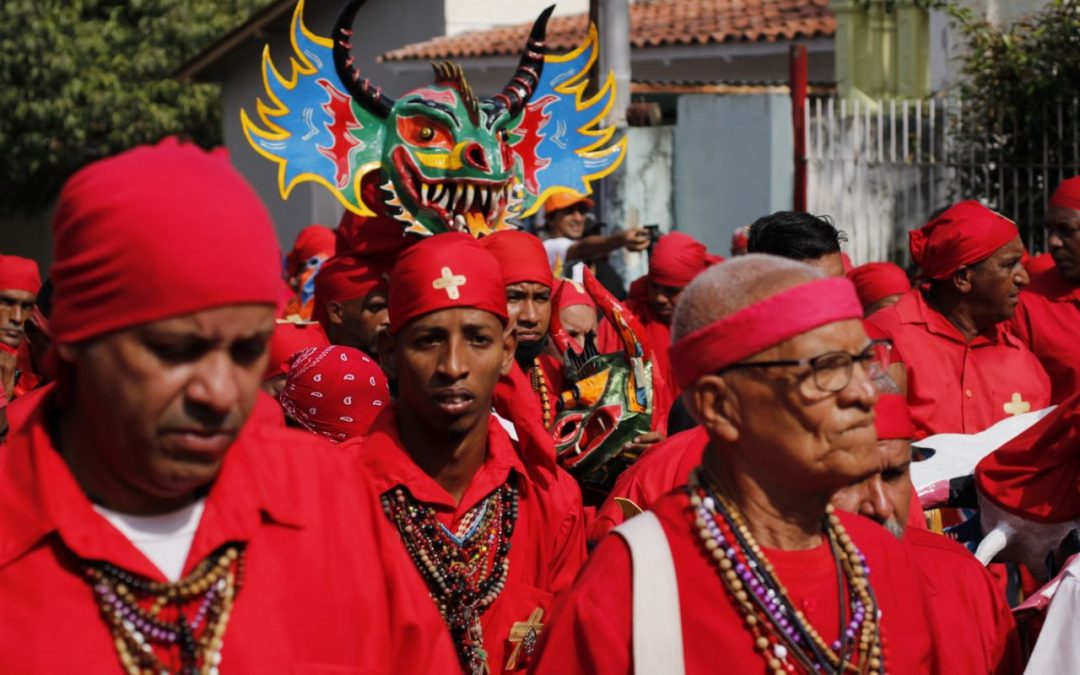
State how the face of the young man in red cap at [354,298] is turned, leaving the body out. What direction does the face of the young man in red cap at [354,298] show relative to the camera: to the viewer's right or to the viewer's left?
to the viewer's right

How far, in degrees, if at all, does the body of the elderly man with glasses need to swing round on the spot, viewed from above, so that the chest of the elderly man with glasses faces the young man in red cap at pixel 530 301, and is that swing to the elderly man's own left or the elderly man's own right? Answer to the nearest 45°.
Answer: approximately 135° to the elderly man's own left

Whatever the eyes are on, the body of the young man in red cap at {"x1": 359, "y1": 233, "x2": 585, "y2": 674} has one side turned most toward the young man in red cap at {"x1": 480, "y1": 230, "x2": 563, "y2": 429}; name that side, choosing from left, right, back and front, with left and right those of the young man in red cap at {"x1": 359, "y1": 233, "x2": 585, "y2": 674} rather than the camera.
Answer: back

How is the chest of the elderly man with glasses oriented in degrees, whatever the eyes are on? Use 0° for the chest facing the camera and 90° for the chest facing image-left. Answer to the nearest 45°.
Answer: approximately 315°

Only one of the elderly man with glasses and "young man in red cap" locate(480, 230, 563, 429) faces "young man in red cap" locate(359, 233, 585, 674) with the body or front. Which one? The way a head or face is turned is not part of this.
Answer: "young man in red cap" locate(480, 230, 563, 429)

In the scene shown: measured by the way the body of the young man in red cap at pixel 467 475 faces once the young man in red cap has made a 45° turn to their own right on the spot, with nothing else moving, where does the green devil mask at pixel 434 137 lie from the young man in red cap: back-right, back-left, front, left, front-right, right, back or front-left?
back-right
